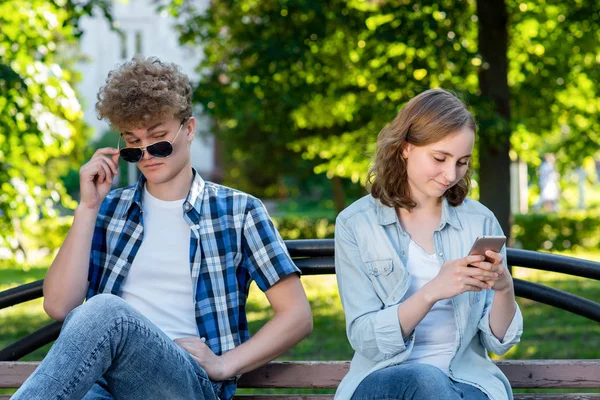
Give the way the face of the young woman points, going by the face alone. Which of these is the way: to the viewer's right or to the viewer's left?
to the viewer's right

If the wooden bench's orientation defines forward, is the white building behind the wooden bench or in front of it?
behind

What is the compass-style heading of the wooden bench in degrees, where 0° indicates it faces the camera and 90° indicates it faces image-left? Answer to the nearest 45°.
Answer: approximately 0°
